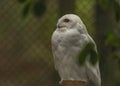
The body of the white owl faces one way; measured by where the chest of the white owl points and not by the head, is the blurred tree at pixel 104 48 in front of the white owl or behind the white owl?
behind
